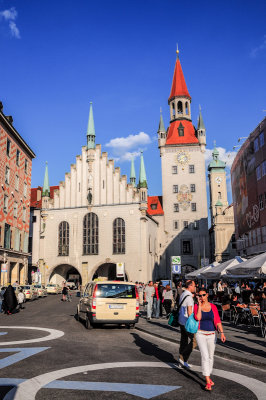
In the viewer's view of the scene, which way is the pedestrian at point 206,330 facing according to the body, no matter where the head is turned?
toward the camera

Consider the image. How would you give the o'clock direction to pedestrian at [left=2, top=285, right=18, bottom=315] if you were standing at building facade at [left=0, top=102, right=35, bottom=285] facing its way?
The pedestrian is roughly at 3 o'clock from the building facade.

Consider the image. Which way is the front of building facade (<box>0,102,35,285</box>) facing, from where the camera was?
facing to the right of the viewer
